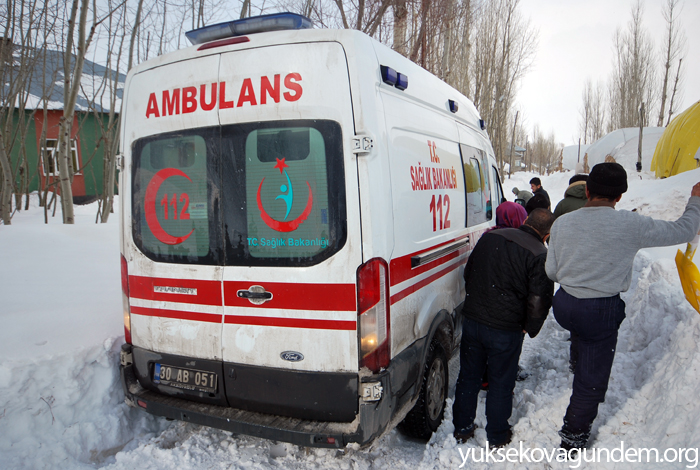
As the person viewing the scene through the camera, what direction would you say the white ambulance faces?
facing away from the viewer and to the right of the viewer

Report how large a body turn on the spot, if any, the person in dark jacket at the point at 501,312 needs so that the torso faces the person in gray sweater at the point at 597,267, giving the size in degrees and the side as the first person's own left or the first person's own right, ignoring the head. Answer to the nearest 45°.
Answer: approximately 90° to the first person's own right

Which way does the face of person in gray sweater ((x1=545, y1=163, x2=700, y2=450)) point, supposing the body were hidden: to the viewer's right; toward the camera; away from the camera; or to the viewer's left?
away from the camera

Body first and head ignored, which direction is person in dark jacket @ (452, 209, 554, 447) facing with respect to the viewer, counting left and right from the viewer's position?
facing away from the viewer and to the right of the viewer

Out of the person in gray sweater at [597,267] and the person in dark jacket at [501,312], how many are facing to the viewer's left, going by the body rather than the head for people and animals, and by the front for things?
0

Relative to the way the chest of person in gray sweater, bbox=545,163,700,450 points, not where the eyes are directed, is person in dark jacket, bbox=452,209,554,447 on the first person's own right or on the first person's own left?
on the first person's own left

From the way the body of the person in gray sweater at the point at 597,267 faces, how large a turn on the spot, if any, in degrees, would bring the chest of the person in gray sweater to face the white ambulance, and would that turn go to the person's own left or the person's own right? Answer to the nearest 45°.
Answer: approximately 45° to the person's own left

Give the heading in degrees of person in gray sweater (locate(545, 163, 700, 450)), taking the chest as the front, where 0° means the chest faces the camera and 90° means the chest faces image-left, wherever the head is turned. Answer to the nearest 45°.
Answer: approximately 180°
